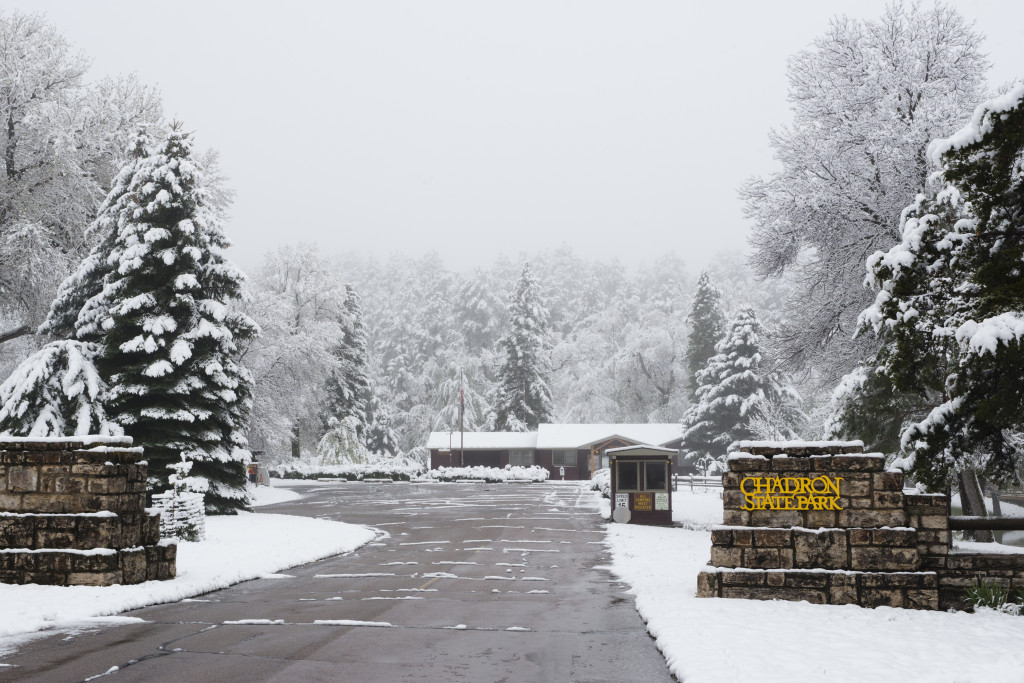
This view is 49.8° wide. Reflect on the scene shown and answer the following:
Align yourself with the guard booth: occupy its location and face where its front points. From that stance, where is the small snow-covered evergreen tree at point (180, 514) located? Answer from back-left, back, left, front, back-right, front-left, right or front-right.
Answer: front-right

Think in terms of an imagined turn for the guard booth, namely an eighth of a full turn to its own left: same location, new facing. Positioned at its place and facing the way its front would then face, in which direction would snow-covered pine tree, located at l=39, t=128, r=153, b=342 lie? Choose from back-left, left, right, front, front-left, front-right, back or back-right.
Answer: back-right

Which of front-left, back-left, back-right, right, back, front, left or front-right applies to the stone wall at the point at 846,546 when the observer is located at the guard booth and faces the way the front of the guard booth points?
front

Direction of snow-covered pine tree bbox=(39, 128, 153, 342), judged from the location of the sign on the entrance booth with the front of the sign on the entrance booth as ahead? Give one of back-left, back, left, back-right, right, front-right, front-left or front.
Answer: right

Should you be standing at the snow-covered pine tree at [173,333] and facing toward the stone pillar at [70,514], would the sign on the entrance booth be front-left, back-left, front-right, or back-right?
front-left

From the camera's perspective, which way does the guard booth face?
toward the camera

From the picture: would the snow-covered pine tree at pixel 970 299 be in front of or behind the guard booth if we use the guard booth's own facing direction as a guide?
in front

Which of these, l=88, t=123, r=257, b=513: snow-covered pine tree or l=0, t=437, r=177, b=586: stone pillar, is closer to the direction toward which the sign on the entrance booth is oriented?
the stone pillar

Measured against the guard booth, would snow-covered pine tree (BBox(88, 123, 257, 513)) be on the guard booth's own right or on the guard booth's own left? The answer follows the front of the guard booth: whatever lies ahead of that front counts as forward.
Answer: on the guard booth's own right

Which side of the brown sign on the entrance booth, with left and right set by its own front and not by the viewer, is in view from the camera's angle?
front

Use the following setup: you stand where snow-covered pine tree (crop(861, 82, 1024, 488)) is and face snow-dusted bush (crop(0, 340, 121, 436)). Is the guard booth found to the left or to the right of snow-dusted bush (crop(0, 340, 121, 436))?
right

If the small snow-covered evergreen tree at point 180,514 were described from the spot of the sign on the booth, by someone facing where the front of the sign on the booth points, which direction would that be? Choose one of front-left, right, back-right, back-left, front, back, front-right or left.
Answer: front-right

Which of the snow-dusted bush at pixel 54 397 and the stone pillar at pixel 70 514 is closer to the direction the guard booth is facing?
the stone pillar
